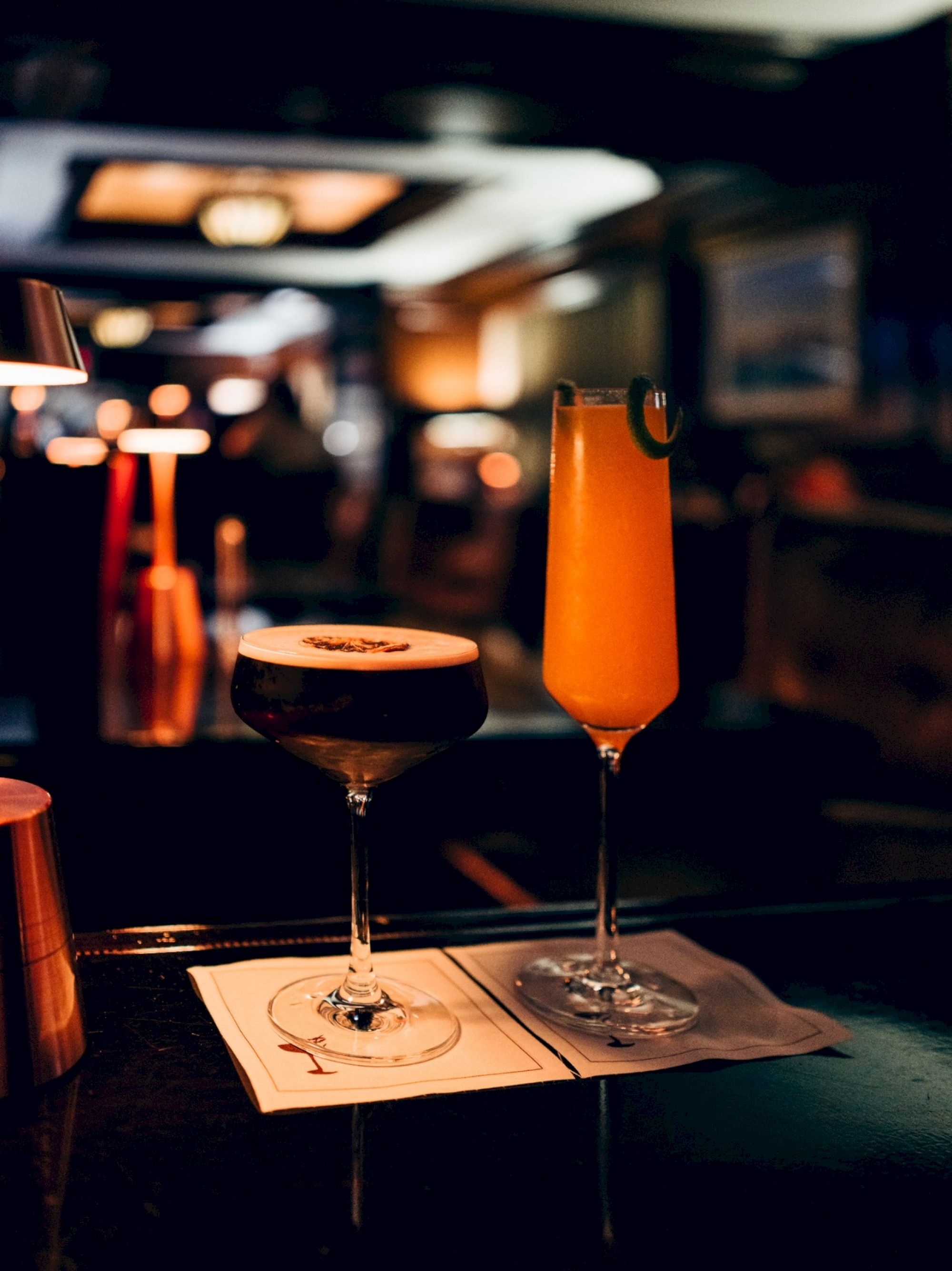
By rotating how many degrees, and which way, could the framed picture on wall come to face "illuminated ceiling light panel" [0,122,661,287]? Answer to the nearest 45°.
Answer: approximately 45° to its right

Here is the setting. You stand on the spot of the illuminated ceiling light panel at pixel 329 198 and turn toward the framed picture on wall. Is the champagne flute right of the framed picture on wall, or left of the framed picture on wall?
right

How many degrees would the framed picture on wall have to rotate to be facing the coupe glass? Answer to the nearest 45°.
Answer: approximately 45° to its left

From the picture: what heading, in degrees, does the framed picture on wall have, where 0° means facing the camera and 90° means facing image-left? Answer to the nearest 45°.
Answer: approximately 45°

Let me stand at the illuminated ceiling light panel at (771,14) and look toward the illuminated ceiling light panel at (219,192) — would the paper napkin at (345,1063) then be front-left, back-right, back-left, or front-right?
back-left

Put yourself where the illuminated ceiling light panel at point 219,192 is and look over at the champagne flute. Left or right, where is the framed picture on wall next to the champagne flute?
left

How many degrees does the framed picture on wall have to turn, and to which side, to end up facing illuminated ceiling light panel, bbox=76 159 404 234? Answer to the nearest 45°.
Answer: approximately 45° to its right

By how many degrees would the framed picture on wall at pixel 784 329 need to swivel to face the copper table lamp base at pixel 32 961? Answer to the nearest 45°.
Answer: approximately 45° to its left

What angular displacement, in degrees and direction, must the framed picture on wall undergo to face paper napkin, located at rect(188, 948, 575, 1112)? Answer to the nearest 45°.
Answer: approximately 45° to its left

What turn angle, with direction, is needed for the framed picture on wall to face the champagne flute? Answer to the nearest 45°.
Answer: approximately 45° to its left

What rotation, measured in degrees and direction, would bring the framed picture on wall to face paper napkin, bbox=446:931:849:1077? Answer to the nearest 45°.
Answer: approximately 45° to its left
